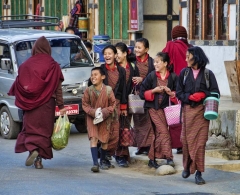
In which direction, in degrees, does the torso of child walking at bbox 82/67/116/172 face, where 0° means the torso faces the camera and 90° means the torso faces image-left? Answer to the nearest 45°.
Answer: approximately 0°

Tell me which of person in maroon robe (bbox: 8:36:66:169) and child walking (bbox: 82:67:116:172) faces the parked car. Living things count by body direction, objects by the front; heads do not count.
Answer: the person in maroon robe

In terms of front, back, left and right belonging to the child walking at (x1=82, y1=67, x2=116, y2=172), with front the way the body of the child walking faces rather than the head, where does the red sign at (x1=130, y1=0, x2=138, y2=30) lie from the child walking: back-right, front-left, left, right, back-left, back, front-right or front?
back

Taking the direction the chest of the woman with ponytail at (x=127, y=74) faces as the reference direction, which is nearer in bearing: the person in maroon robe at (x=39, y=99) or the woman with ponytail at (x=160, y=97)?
the person in maroon robe

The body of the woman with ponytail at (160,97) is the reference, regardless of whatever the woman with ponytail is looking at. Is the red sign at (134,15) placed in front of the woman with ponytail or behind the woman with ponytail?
behind

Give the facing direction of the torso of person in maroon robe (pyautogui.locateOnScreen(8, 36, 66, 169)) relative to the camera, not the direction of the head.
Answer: away from the camera

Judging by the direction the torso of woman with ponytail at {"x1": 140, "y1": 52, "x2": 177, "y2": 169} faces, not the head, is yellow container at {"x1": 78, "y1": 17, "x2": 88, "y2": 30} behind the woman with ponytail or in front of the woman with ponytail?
behind

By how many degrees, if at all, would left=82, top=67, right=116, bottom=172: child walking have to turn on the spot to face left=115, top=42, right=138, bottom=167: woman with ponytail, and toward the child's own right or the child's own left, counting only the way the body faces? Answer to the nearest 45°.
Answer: approximately 135° to the child's own left

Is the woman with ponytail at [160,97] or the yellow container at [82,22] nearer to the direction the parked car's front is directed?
the woman with ponytail
